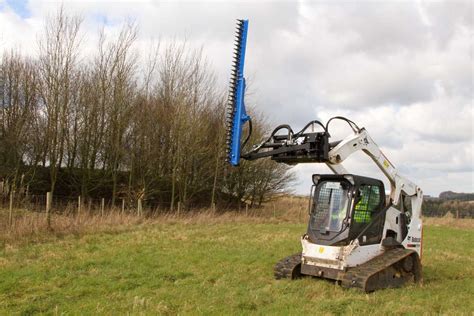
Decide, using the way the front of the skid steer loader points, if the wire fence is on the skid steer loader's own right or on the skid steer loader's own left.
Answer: on the skid steer loader's own right

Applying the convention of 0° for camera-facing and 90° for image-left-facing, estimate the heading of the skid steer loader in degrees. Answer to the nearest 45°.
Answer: approximately 45°
